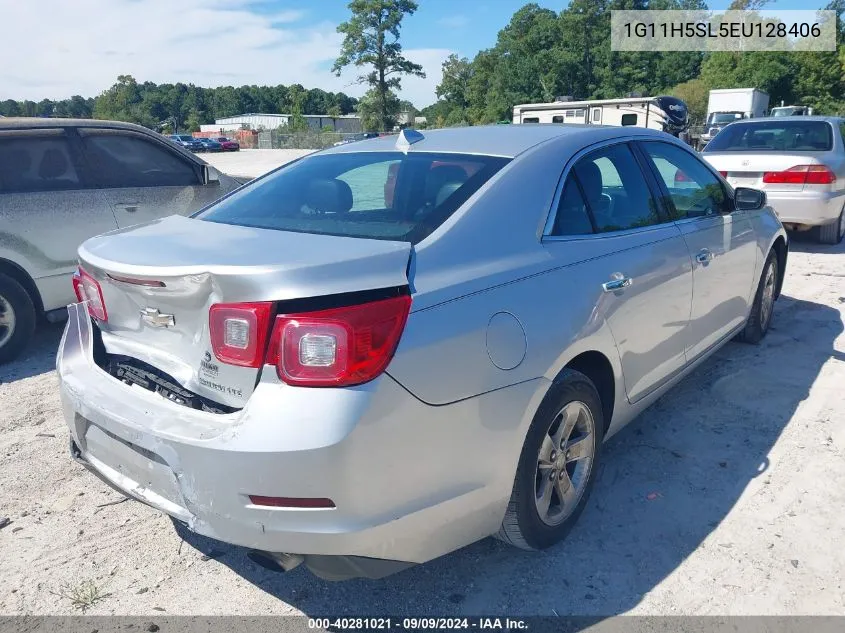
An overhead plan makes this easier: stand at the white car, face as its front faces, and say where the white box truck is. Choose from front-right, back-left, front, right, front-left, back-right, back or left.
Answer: front-left

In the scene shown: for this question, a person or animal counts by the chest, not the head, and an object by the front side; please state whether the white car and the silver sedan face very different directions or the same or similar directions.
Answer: same or similar directions

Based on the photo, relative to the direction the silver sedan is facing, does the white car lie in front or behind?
in front

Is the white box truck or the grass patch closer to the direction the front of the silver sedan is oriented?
the white box truck

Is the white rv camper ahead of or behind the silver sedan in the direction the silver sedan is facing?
ahead

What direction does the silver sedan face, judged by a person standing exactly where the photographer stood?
facing away from the viewer and to the right of the viewer

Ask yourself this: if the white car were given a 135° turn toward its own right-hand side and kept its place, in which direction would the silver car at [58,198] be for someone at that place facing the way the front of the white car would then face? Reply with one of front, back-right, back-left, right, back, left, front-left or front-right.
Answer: front-right

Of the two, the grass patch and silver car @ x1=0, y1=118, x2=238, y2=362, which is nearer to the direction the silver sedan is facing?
the silver car

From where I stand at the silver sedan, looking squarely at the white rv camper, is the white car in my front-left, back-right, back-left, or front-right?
front-right

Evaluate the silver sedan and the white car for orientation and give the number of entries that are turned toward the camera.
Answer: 0

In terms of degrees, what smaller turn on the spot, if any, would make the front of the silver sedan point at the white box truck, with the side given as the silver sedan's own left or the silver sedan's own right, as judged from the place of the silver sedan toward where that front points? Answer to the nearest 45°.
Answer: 0° — it already faces it

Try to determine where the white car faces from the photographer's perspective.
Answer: facing away from the viewer and to the right of the viewer
